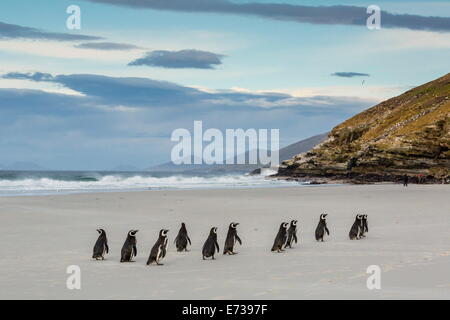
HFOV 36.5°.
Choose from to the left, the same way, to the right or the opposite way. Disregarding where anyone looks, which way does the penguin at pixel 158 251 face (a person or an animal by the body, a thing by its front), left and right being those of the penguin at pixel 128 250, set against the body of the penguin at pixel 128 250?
the same way

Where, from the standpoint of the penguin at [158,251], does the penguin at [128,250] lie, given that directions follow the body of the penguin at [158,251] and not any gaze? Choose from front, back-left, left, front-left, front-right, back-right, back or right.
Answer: back-left

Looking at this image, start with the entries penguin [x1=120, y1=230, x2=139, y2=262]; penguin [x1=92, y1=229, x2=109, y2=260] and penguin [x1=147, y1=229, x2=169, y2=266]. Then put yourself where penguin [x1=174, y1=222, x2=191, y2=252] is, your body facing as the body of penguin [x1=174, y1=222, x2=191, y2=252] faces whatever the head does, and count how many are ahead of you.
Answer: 0

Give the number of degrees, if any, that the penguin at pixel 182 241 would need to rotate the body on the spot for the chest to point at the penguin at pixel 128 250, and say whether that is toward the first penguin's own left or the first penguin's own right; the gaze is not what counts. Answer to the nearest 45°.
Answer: approximately 135° to the first penguin's own left

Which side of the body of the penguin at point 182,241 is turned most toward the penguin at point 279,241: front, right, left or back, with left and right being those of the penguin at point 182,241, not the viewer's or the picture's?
right

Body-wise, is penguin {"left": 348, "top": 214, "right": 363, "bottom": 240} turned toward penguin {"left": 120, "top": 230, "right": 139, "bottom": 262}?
no

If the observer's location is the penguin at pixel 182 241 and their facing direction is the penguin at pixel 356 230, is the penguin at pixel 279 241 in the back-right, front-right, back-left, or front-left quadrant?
front-right

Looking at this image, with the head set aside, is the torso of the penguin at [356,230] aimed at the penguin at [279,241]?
no

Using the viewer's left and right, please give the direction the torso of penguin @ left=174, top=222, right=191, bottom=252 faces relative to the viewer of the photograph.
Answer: facing away from the viewer

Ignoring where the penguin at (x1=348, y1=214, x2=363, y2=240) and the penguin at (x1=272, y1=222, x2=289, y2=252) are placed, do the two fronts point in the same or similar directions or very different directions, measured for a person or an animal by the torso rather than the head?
same or similar directions
